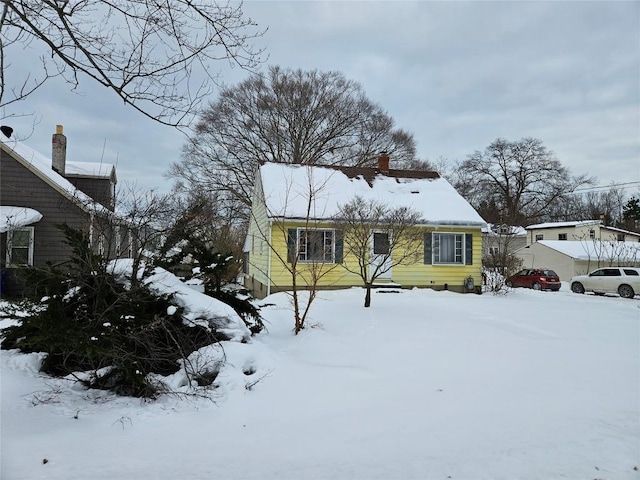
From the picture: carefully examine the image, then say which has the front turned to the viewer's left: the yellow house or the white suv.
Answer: the white suv

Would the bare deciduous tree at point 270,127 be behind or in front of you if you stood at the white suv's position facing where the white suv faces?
in front

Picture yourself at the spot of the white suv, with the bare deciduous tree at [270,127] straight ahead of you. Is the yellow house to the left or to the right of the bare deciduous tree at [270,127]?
left

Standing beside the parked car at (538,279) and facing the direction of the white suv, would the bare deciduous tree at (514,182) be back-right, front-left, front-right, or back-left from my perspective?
back-left

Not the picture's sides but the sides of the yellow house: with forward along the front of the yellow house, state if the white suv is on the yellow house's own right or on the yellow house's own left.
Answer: on the yellow house's own left

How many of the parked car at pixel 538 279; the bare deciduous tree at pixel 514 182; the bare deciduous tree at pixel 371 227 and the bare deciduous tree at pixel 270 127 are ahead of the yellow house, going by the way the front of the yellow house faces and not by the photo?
1

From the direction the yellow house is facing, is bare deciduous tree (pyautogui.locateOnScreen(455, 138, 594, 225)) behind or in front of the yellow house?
behind

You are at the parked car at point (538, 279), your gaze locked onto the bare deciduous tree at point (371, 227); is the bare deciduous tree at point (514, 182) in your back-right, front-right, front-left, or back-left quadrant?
back-right

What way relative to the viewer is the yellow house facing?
toward the camera

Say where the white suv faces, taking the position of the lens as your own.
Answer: facing to the left of the viewer

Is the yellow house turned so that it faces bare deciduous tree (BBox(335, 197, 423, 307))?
yes

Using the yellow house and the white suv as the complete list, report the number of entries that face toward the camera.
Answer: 1

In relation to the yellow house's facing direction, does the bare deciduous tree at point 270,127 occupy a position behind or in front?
behind

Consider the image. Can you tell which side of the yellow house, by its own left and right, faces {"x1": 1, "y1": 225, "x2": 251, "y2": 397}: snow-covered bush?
front
